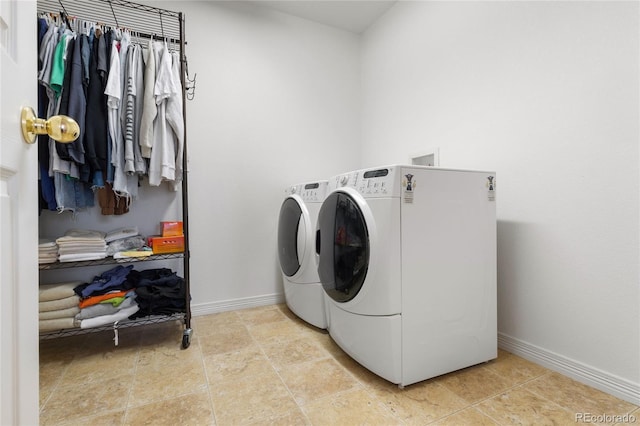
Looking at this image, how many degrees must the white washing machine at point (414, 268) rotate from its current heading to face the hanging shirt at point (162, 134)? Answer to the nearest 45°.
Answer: approximately 45° to its right

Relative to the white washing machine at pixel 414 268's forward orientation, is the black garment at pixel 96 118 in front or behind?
in front

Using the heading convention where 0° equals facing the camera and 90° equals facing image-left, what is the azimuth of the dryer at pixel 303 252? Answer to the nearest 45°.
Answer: approximately 45°

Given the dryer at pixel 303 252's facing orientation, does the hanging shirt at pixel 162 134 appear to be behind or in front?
in front

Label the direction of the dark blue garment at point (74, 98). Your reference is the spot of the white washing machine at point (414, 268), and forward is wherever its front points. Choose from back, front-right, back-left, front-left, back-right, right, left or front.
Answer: front-right

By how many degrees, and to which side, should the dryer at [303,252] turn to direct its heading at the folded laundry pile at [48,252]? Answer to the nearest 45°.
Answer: approximately 45° to its right

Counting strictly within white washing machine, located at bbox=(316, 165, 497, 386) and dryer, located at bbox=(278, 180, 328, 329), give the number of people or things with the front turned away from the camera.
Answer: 0

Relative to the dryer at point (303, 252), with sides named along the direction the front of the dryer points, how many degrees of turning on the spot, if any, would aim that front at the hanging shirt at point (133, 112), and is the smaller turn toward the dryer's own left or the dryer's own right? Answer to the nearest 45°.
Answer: approximately 45° to the dryer's own right

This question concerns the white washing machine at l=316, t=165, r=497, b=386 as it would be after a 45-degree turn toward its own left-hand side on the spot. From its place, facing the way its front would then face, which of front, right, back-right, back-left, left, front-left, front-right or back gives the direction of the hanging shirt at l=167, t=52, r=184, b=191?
right

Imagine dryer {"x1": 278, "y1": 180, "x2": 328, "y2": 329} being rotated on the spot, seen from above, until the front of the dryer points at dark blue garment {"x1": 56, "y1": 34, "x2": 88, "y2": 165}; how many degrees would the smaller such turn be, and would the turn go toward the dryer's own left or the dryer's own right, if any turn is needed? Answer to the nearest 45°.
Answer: approximately 45° to the dryer's own right

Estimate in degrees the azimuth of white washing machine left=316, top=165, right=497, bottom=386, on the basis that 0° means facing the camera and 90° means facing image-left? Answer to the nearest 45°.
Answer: approximately 45°
